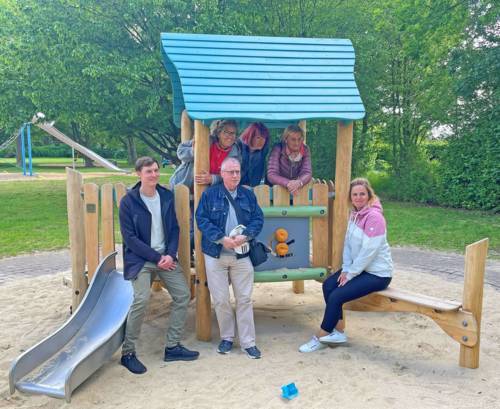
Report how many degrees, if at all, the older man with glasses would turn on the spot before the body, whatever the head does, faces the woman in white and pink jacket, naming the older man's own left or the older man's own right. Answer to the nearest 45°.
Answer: approximately 90° to the older man's own left

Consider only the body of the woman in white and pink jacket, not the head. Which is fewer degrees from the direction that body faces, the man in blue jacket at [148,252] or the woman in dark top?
the man in blue jacket

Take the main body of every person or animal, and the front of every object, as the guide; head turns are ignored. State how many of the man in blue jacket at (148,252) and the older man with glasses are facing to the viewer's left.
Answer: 0

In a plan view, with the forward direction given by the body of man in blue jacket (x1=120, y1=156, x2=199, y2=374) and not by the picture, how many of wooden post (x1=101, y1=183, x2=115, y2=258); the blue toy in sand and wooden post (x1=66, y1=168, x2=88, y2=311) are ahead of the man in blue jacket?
1

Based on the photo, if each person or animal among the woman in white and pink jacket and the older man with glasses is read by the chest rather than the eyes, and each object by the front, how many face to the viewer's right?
0

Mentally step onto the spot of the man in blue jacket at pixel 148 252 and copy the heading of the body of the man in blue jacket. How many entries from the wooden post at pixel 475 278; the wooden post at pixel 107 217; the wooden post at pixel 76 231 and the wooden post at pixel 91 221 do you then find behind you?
3

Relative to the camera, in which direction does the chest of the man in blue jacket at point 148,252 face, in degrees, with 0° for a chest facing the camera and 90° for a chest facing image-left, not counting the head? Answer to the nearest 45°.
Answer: approximately 315°

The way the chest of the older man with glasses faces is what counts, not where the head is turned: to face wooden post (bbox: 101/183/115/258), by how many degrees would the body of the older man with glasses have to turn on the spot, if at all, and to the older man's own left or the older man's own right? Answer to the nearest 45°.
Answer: approximately 90° to the older man's own right

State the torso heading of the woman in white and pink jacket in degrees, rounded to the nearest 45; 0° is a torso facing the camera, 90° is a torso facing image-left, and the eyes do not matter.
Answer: approximately 45°
